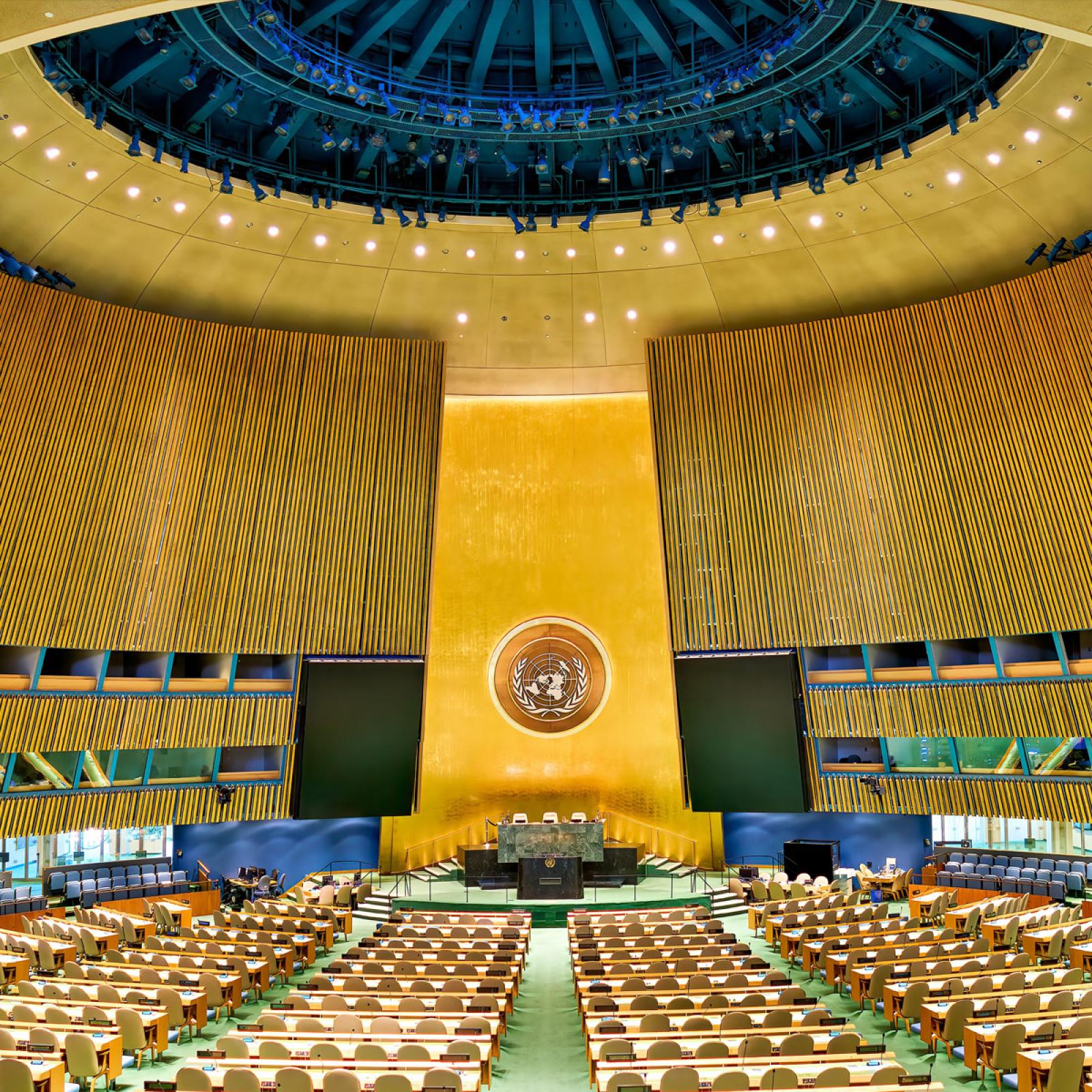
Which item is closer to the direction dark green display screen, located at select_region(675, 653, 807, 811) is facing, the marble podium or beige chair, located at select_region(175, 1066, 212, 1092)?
the beige chair

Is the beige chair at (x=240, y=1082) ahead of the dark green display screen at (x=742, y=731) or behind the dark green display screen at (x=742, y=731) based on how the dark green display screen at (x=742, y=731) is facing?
ahead

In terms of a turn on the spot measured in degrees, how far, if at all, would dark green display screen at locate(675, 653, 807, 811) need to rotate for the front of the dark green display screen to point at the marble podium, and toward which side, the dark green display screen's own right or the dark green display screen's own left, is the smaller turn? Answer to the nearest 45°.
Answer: approximately 90° to the dark green display screen's own right

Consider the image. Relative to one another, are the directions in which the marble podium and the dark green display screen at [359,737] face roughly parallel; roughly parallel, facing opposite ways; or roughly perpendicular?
roughly parallel

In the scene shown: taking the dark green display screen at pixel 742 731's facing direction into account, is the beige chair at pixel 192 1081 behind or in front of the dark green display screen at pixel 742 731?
in front

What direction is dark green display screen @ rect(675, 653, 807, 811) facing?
toward the camera

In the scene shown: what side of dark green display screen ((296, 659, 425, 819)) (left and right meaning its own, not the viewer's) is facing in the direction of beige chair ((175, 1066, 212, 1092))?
front

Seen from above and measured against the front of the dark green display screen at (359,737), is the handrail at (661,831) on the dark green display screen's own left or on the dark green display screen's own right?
on the dark green display screen's own left

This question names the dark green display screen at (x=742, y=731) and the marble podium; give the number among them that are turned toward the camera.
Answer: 2

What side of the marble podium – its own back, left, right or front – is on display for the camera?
front

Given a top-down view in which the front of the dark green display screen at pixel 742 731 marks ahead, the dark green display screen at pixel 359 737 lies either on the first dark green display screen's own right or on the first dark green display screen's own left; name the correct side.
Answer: on the first dark green display screen's own right

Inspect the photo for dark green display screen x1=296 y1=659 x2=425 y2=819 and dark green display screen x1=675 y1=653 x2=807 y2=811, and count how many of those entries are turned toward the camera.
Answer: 2

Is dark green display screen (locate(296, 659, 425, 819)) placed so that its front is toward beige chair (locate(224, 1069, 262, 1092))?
yes

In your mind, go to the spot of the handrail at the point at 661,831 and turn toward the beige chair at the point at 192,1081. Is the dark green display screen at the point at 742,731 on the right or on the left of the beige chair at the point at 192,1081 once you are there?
left

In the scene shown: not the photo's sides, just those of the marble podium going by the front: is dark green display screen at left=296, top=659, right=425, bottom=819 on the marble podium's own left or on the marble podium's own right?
on the marble podium's own right

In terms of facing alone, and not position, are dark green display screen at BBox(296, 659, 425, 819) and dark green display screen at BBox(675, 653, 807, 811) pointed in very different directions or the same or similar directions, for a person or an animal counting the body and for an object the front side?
same or similar directions

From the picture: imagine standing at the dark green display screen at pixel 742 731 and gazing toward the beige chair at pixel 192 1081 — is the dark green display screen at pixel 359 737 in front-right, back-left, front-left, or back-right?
front-right
